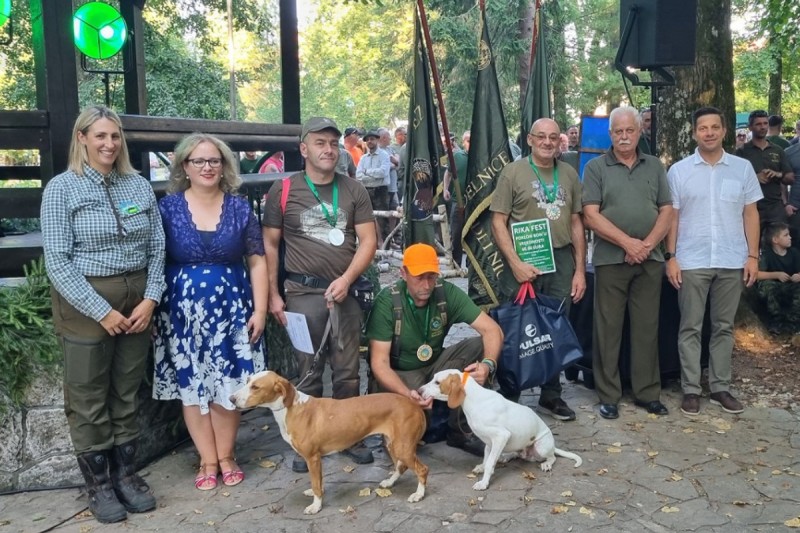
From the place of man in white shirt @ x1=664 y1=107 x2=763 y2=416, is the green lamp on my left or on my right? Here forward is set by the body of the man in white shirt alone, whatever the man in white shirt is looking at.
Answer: on my right

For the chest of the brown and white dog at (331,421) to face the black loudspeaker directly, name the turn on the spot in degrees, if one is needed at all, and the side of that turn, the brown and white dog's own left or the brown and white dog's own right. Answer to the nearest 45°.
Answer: approximately 135° to the brown and white dog's own right

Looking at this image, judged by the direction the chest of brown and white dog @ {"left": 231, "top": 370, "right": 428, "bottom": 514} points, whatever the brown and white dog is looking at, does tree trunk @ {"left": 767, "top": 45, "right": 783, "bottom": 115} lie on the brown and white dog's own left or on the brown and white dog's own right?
on the brown and white dog's own right

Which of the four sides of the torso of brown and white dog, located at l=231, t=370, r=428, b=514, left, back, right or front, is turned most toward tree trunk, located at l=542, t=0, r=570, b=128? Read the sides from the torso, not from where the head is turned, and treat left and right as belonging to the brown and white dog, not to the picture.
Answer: right

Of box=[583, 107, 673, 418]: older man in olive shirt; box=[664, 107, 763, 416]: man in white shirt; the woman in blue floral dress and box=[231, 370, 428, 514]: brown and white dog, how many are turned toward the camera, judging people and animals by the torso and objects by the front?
3

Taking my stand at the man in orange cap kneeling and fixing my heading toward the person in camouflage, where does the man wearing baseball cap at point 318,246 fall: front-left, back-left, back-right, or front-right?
back-left

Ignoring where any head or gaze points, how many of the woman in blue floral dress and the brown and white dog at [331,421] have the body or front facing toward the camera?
1

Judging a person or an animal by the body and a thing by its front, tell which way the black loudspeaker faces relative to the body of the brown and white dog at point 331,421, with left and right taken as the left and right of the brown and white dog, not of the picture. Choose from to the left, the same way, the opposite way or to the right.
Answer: to the left

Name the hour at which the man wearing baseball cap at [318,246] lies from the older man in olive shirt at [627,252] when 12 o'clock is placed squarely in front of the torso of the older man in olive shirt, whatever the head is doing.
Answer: The man wearing baseball cap is roughly at 2 o'clock from the older man in olive shirt.

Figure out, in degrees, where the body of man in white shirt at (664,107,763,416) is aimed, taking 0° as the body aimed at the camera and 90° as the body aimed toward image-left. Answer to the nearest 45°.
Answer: approximately 0°

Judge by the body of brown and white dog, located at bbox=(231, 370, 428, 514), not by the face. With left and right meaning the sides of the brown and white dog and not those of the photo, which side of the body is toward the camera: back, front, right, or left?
left
